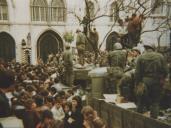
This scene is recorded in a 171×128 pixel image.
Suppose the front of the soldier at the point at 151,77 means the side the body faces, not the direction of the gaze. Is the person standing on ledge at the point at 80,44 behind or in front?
in front

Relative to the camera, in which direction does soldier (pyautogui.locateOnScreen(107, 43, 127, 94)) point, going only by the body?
away from the camera

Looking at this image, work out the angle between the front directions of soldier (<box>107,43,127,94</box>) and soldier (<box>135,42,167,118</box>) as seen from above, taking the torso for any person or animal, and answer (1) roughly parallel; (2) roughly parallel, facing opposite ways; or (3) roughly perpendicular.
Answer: roughly parallel

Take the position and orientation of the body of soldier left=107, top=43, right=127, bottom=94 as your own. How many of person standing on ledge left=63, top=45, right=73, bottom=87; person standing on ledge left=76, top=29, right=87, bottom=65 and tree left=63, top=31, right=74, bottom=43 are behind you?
0

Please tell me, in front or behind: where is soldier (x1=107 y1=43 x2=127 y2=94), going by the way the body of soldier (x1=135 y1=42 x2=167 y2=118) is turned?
in front

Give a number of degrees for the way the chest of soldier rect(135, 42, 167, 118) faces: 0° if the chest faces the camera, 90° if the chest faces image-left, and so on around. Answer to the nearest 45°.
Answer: approximately 180°

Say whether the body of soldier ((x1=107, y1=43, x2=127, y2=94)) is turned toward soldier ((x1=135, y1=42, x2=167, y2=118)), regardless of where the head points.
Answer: no
